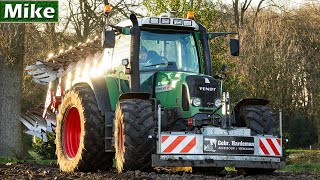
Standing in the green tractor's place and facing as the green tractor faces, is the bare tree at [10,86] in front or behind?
behind

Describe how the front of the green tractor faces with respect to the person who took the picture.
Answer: facing the viewer and to the right of the viewer
